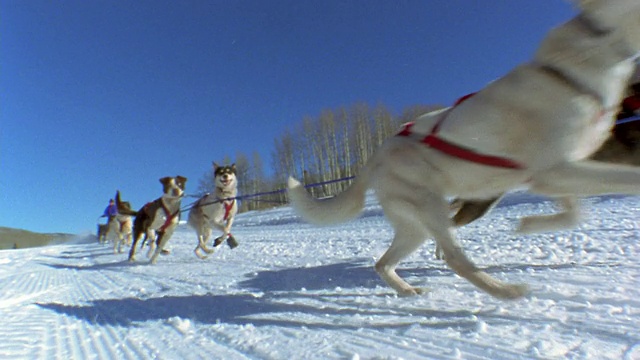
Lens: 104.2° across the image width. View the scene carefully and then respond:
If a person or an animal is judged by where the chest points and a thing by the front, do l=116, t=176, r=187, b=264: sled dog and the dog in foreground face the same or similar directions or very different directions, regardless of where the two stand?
same or similar directions

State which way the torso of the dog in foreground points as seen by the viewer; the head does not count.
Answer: to the viewer's right

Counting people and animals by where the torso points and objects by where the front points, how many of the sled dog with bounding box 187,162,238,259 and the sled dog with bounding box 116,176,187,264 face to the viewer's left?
0

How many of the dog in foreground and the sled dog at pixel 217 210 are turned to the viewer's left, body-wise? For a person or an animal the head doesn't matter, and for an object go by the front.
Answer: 0

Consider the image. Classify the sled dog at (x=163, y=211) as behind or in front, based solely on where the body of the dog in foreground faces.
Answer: behind

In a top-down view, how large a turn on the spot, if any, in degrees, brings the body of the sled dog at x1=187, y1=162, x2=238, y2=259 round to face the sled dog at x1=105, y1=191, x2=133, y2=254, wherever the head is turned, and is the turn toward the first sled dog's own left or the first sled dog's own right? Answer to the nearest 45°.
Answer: approximately 180°

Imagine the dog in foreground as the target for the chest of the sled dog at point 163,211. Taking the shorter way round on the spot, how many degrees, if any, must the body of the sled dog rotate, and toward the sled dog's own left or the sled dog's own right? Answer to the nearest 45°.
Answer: approximately 45° to the sled dog's own right

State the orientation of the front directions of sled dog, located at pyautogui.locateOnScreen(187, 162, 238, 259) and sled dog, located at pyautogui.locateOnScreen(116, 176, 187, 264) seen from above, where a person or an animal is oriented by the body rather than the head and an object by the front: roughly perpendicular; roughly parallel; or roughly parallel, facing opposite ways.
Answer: roughly parallel

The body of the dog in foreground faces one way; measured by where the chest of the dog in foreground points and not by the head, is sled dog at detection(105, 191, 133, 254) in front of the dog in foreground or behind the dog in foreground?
behind

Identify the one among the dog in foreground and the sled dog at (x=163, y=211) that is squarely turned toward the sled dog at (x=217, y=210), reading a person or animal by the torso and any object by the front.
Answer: the sled dog at (x=163, y=211)

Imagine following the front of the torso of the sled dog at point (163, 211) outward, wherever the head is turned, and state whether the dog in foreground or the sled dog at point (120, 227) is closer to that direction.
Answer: the dog in foreground

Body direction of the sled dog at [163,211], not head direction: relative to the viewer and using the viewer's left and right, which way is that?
facing the viewer and to the right of the viewer

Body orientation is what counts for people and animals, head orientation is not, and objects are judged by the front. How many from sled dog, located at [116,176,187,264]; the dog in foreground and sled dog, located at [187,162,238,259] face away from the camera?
0
